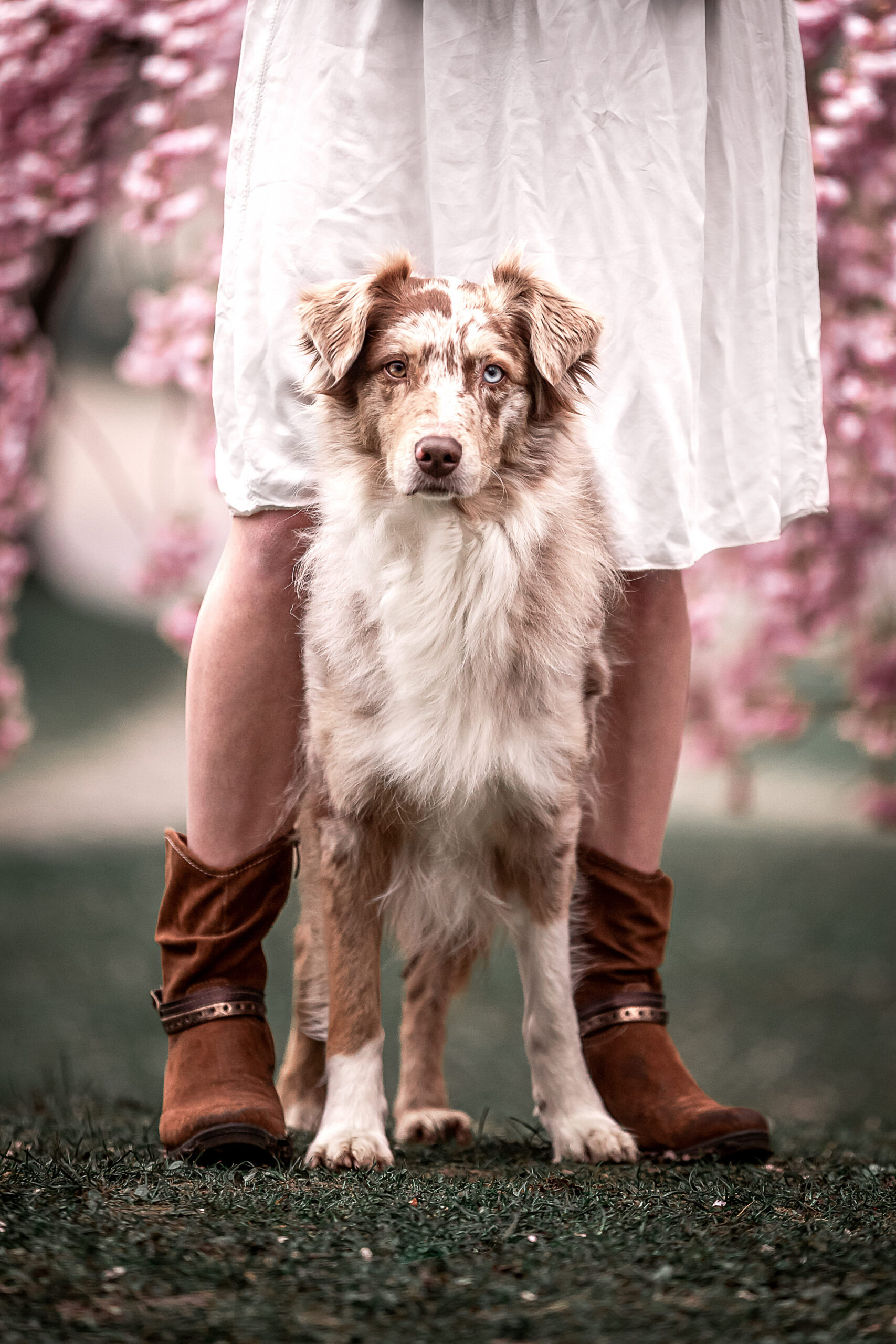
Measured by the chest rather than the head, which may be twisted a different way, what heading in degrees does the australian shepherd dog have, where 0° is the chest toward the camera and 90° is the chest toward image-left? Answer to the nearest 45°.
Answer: approximately 0°
